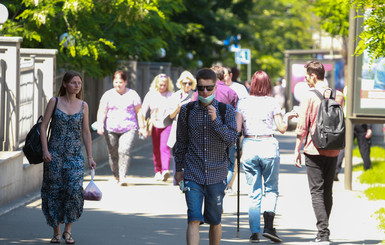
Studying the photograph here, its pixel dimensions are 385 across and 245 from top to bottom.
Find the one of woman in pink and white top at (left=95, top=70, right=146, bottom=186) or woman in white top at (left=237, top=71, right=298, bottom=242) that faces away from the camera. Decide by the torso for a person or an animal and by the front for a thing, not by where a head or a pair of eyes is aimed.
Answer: woman in white top at (left=237, top=71, right=298, bottom=242)

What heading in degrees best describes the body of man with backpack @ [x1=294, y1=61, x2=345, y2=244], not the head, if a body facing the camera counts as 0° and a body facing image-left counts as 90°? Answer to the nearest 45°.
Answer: approximately 135°

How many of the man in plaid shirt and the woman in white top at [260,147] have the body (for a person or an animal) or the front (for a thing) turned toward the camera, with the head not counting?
1

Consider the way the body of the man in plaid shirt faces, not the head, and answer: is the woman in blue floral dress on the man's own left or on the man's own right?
on the man's own right

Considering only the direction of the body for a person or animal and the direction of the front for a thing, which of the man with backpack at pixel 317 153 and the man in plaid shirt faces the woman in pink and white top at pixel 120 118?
the man with backpack

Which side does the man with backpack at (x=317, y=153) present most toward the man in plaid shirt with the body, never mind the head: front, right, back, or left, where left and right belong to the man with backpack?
left

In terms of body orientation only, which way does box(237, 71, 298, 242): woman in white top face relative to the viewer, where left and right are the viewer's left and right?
facing away from the viewer

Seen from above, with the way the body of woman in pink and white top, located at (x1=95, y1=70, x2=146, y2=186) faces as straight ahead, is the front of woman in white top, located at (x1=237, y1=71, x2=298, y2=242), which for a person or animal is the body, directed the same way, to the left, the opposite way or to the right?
the opposite way
